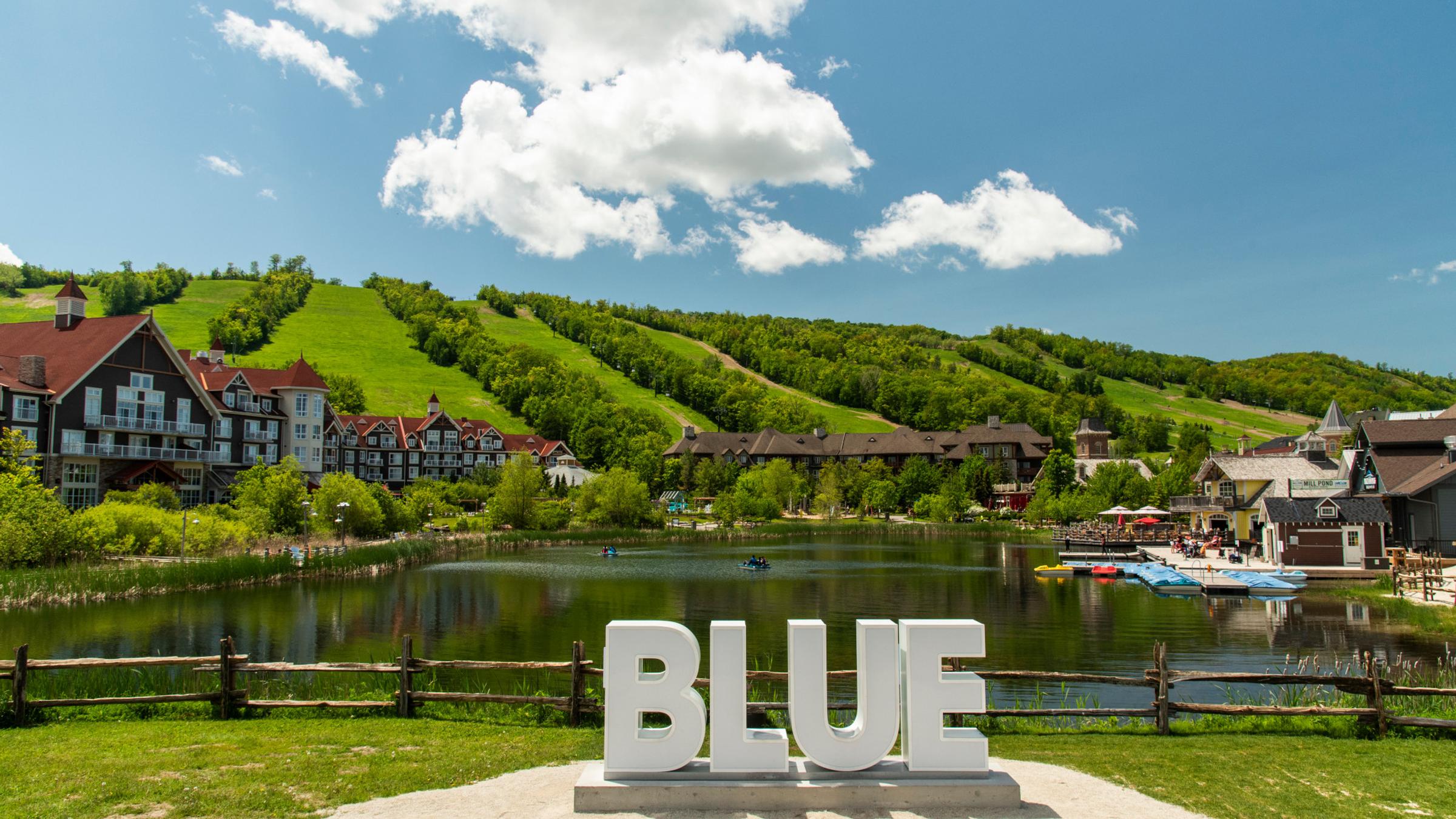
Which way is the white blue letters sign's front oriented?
toward the camera

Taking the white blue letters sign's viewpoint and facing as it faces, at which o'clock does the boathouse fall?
The boathouse is roughly at 7 o'clock from the white blue letters sign.

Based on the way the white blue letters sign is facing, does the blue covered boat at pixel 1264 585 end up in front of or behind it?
behind

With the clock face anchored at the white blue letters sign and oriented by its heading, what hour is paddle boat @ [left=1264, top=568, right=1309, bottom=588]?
The paddle boat is roughly at 7 o'clock from the white blue letters sign.

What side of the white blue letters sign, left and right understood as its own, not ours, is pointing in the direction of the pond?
back
